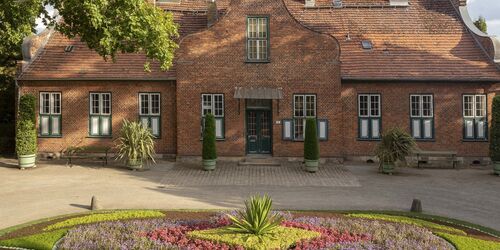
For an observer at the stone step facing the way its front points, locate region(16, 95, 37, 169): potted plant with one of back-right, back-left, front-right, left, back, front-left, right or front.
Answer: right

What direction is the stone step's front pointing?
toward the camera

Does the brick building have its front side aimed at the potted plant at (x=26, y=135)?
no

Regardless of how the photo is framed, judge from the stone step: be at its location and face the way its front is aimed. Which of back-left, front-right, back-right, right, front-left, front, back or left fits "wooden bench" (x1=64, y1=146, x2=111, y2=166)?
right

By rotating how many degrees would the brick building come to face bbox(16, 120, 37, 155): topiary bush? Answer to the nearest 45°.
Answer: approximately 90° to its right

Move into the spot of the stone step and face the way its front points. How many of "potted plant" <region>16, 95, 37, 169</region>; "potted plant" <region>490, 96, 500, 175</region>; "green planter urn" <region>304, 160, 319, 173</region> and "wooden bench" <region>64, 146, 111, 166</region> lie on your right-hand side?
2

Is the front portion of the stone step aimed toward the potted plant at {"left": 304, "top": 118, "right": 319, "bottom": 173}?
no

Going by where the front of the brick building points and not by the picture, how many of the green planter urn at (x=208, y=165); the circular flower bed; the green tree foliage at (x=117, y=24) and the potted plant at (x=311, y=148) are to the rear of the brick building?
0

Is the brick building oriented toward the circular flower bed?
yes

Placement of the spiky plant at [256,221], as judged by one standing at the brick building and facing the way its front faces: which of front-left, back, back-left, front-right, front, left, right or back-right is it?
front

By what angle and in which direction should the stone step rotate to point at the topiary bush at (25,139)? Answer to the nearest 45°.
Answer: approximately 90° to its right

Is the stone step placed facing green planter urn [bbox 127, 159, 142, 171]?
no

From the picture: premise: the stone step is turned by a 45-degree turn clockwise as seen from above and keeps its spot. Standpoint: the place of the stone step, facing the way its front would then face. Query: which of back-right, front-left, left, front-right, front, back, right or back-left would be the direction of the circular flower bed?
front-left

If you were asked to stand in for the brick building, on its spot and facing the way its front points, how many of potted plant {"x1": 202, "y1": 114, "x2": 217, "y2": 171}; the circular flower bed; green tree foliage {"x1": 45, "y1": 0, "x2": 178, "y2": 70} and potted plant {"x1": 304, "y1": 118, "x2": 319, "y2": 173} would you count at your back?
0

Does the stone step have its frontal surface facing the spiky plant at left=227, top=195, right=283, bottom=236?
yes

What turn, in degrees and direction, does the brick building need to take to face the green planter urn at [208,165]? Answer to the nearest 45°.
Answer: approximately 45° to its right

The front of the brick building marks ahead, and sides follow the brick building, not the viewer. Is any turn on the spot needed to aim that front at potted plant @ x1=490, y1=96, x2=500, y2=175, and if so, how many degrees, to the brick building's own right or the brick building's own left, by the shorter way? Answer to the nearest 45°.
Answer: approximately 90° to the brick building's own left

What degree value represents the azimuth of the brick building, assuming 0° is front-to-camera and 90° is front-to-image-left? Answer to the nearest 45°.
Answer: approximately 0°

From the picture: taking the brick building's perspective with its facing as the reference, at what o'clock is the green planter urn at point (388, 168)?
The green planter urn is roughly at 10 o'clock from the brick building.

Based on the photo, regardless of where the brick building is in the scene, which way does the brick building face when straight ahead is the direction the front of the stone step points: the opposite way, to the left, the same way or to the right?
the same way

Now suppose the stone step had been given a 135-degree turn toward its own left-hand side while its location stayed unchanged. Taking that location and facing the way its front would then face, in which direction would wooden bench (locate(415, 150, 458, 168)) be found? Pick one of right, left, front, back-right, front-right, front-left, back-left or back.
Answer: front-right

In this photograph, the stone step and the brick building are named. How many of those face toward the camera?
2
